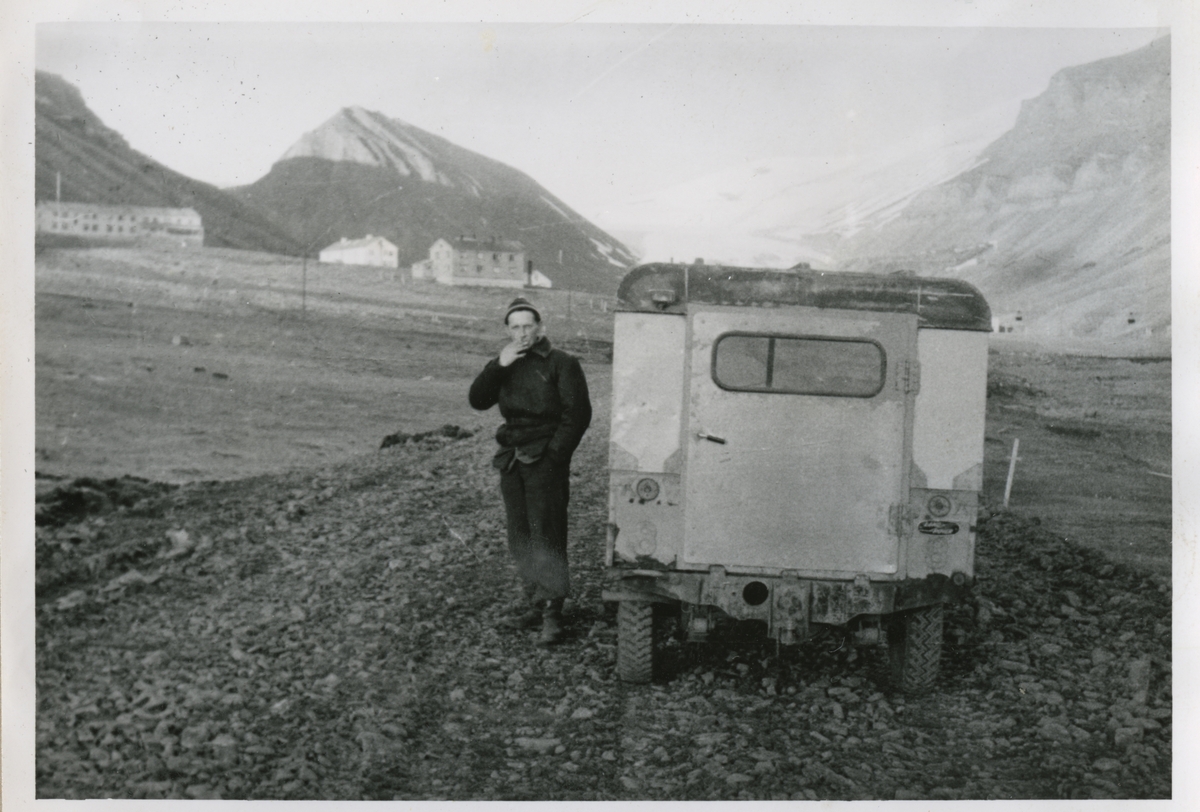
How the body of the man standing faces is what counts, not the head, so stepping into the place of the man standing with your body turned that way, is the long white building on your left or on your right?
on your right

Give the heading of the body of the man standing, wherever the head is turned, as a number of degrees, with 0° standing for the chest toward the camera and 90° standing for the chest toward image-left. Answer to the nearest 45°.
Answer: approximately 45°

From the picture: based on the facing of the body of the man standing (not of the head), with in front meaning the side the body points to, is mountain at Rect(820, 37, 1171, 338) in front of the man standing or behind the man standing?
behind
